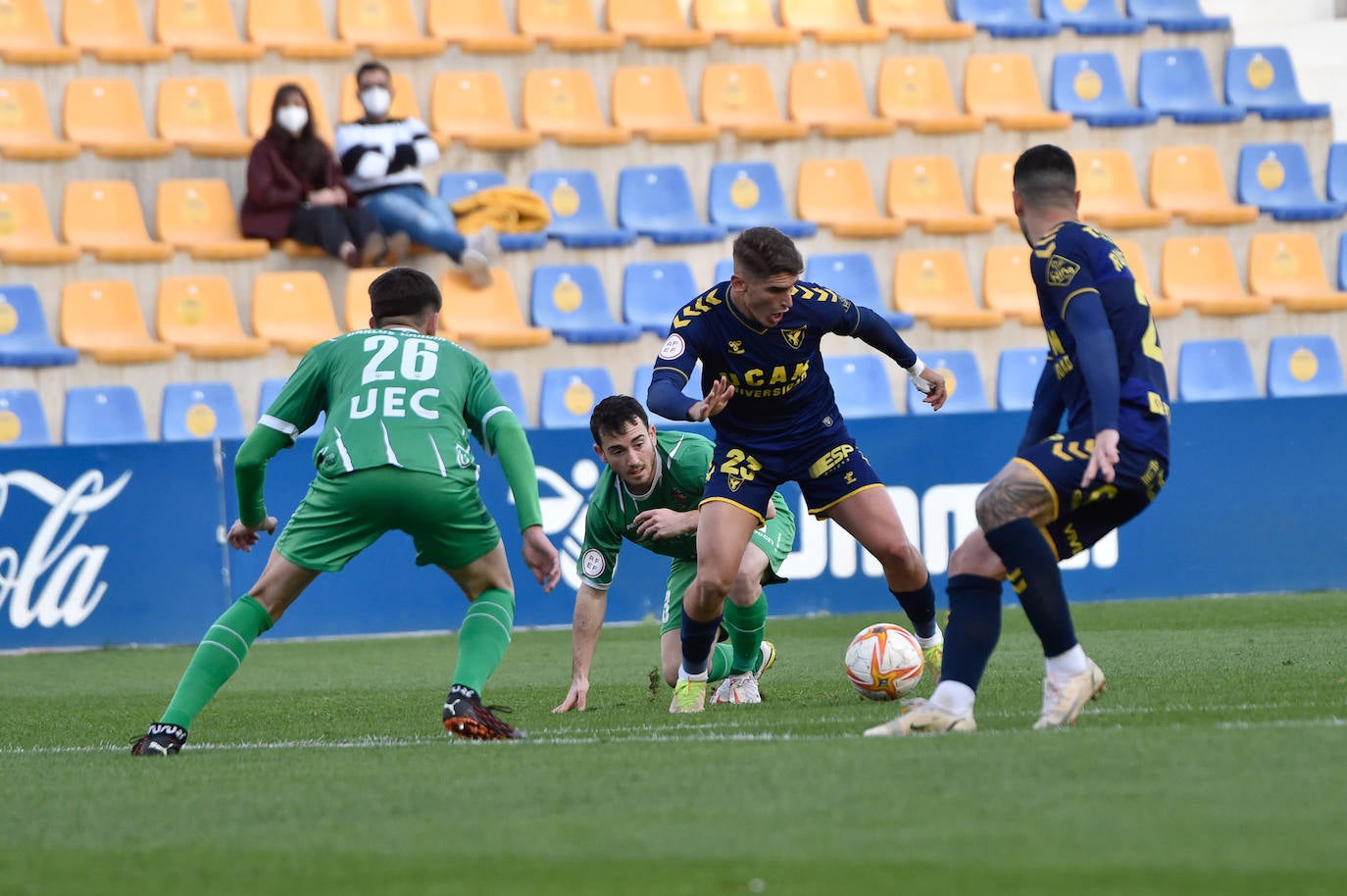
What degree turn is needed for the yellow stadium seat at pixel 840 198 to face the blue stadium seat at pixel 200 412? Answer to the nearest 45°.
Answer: approximately 90° to its right

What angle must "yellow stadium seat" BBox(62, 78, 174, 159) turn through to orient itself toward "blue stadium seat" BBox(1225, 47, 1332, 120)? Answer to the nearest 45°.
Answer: approximately 45° to its left

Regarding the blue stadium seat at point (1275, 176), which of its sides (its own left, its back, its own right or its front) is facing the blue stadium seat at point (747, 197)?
right

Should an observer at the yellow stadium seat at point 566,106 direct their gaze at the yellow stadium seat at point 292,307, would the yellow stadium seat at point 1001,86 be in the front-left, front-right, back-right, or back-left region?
back-left

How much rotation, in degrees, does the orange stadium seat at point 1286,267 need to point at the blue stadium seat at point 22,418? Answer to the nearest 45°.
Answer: approximately 90° to its right

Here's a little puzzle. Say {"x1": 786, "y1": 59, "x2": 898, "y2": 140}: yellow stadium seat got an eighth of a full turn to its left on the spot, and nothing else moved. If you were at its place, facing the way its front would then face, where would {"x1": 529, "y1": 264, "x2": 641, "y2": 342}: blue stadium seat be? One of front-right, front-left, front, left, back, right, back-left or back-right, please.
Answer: back-right

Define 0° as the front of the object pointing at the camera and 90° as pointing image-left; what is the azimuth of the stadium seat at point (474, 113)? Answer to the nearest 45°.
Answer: approximately 315°

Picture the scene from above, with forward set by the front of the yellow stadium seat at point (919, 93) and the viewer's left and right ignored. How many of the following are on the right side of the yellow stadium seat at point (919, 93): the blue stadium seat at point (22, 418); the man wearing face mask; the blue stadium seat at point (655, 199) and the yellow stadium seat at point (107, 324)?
4

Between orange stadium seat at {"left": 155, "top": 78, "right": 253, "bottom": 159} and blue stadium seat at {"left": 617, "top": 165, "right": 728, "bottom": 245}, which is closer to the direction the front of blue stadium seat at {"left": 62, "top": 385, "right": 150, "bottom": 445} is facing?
the blue stadium seat

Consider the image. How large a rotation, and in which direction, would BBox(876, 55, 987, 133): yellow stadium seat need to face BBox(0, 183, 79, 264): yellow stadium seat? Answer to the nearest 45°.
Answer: approximately 90° to its right

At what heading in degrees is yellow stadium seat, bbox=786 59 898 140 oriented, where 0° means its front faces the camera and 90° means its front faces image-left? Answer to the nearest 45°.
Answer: approximately 315°
